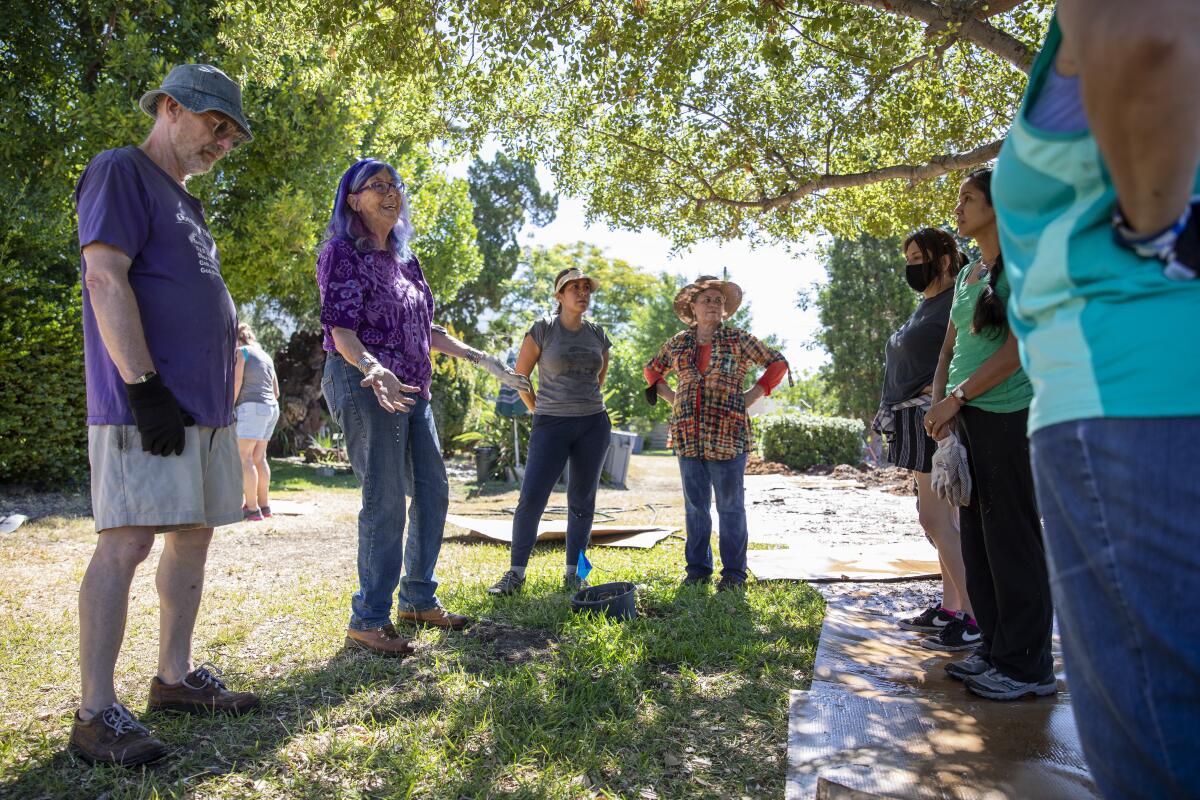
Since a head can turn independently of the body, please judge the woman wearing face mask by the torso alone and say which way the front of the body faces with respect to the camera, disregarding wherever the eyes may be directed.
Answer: to the viewer's left

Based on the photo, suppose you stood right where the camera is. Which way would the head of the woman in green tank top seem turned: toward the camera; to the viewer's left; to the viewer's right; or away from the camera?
to the viewer's left

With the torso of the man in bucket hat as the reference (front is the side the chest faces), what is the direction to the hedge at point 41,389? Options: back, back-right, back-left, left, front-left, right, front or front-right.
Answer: back-left

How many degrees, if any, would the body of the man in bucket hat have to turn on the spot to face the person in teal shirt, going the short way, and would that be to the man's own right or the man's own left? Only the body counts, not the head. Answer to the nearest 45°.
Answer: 0° — they already face them

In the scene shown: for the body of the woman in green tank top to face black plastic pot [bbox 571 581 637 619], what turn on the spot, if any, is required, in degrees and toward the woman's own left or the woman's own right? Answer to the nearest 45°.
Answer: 0° — they already face it

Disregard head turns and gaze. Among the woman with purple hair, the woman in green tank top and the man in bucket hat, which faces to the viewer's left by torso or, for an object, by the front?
the woman in green tank top

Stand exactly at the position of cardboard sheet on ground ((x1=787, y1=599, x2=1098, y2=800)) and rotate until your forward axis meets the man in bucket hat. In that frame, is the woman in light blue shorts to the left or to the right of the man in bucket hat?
right

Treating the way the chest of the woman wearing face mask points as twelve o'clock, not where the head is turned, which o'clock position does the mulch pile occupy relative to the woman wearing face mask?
The mulch pile is roughly at 3 o'clock from the woman wearing face mask.

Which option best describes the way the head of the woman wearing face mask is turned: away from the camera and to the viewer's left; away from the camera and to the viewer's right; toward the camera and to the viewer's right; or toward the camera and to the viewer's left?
toward the camera and to the viewer's left

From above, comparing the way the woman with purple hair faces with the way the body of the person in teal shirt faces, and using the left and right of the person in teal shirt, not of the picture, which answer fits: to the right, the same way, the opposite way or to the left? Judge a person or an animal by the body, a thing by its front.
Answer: the opposite way

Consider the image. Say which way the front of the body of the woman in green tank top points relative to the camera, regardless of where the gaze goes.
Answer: to the viewer's left

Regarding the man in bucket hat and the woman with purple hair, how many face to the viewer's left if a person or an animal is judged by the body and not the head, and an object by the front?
0

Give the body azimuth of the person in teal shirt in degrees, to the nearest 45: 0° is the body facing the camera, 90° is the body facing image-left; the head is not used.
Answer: approximately 90°

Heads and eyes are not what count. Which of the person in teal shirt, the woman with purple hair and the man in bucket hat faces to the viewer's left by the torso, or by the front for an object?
the person in teal shirt

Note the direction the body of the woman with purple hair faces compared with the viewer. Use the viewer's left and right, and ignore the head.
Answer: facing the viewer and to the right of the viewer
